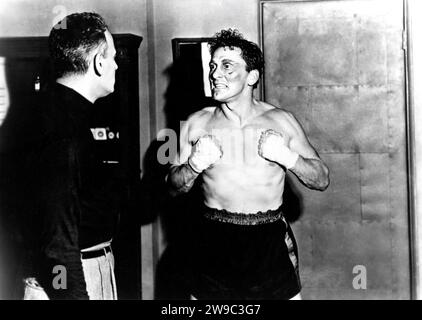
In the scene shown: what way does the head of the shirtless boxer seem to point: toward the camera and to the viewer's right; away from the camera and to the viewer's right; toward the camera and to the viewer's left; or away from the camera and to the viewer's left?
toward the camera and to the viewer's left

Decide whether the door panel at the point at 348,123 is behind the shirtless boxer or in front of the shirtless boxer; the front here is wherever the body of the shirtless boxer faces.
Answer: behind

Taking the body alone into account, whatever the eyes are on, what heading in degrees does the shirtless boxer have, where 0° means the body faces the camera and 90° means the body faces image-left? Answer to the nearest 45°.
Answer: approximately 0°
